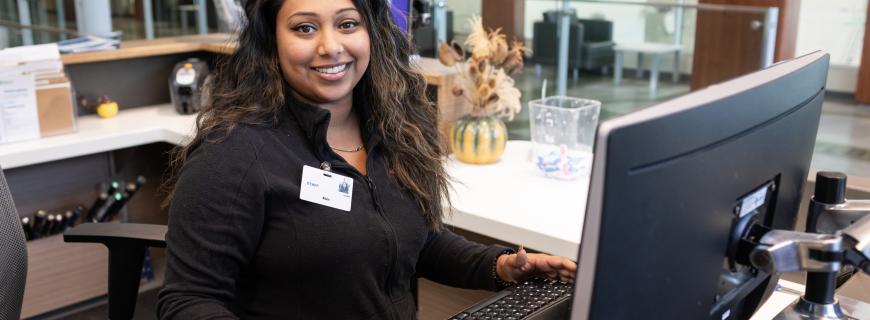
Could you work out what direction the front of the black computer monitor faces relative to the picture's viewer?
facing away from the viewer and to the left of the viewer

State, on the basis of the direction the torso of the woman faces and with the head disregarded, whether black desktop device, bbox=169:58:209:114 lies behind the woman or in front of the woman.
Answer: behind

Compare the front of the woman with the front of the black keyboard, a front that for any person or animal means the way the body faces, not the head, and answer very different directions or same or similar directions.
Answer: very different directions

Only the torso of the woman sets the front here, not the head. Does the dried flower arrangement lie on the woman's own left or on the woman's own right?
on the woman's own left

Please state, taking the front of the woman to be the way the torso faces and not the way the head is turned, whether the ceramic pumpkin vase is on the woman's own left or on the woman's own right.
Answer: on the woman's own left

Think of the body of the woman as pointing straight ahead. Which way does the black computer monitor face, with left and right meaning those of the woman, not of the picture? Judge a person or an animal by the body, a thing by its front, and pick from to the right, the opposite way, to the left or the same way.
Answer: the opposite way

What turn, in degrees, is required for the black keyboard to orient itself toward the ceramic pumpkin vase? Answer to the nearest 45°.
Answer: approximately 45° to its right

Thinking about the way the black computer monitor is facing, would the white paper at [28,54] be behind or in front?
in front

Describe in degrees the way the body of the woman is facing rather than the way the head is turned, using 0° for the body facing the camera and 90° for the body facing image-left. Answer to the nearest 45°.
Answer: approximately 315°

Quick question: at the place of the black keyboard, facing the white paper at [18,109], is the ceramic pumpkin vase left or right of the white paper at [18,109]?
right

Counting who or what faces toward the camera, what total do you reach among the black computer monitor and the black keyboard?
0

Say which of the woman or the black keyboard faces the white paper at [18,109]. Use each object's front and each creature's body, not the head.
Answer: the black keyboard

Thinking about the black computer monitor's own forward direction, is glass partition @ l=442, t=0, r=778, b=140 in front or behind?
in front

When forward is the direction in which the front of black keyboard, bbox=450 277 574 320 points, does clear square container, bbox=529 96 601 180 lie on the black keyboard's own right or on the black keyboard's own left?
on the black keyboard's own right
